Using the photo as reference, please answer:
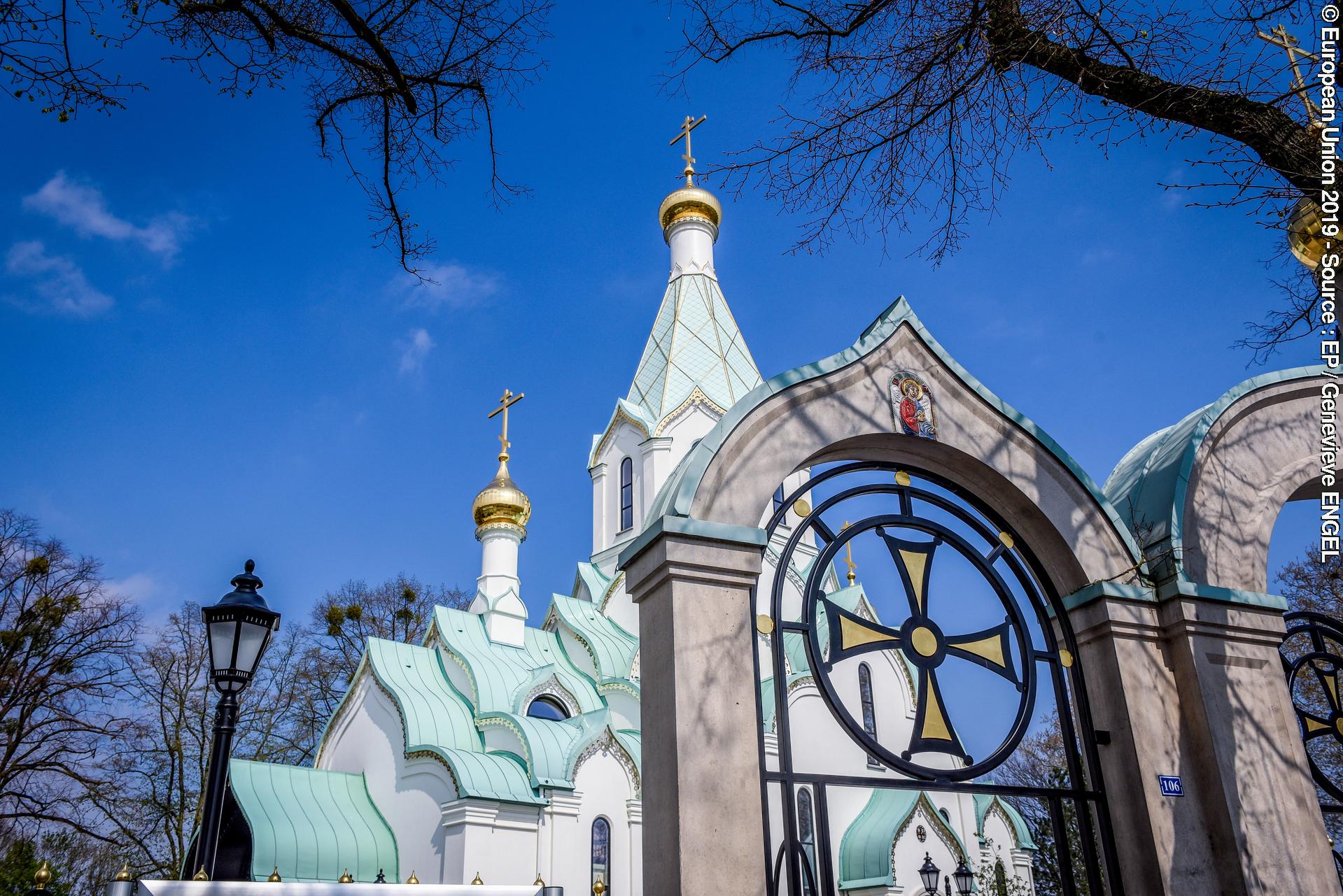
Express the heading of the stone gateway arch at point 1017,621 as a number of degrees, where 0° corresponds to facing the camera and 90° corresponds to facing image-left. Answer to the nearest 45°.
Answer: approximately 315°

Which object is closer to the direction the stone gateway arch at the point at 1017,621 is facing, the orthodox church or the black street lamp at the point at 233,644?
the black street lamp

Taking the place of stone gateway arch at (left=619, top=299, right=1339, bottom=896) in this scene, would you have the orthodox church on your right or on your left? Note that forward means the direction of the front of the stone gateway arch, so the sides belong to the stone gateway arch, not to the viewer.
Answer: on your right
